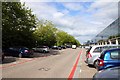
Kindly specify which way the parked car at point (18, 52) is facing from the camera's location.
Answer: facing away from the viewer and to the left of the viewer

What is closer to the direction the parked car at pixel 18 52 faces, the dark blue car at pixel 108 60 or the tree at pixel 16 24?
the tree

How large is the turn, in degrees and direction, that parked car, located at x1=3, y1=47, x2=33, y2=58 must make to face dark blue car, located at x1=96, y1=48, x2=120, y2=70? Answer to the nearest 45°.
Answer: approximately 135° to its left

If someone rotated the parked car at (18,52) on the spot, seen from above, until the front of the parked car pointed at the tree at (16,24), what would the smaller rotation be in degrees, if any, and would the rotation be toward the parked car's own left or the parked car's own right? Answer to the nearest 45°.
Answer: approximately 45° to the parked car's own right
